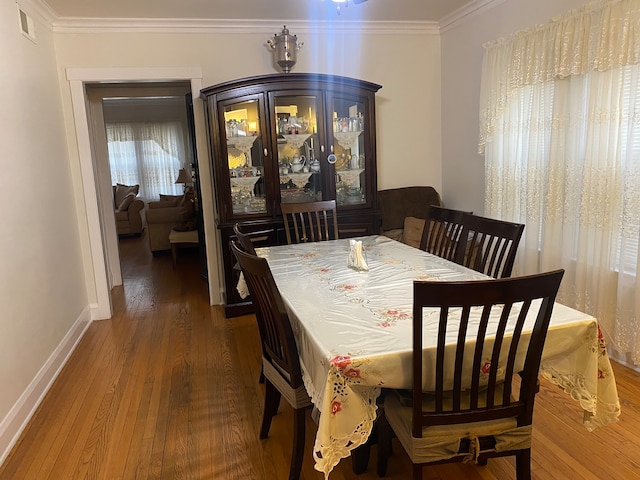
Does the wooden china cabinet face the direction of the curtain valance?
no

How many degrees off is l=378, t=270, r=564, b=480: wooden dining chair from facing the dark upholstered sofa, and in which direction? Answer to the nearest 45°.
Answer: approximately 45° to its right

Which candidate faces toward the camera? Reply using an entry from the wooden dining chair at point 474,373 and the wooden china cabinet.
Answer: the wooden china cabinet

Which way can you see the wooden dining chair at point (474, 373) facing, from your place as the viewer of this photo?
facing away from the viewer and to the left of the viewer

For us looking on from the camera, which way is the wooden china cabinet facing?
facing the viewer

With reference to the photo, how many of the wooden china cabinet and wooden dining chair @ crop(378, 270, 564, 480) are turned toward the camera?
1

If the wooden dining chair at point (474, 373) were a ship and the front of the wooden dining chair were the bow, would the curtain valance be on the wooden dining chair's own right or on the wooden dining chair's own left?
on the wooden dining chair's own right

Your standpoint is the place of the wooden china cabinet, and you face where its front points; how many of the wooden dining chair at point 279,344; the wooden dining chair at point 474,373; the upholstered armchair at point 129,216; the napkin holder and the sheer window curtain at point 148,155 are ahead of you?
3

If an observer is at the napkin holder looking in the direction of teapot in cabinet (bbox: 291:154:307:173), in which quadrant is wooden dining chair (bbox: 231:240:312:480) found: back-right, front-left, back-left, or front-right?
back-left

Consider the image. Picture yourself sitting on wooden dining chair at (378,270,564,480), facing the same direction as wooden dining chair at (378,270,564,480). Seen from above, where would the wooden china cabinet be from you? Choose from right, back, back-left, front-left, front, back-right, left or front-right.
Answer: front

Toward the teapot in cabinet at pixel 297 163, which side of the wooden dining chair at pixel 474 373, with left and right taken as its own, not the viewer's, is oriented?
front

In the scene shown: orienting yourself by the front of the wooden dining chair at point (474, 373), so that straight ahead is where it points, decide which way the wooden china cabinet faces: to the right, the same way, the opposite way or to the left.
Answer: the opposite way

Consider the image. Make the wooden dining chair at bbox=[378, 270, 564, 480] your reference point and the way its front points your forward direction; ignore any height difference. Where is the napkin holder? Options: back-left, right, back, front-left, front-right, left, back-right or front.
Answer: front

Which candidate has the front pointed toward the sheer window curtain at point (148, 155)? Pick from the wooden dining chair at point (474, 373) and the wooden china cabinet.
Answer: the wooden dining chair

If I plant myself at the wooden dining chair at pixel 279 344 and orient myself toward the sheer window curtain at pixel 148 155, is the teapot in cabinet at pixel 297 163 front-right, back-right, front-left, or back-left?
front-right

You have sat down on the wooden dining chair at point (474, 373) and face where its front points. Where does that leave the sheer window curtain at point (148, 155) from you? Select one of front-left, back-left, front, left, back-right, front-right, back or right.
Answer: front

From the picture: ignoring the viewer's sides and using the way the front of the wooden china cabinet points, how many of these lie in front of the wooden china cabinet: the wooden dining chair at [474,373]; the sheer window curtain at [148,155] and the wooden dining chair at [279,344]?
2

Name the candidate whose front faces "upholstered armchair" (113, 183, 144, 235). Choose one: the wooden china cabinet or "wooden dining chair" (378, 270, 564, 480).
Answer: the wooden dining chair

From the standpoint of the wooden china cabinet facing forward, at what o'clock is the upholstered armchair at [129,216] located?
The upholstered armchair is roughly at 5 o'clock from the wooden china cabinet.

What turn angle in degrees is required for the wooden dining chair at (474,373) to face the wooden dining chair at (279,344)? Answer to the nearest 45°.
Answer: approximately 45° to its left
